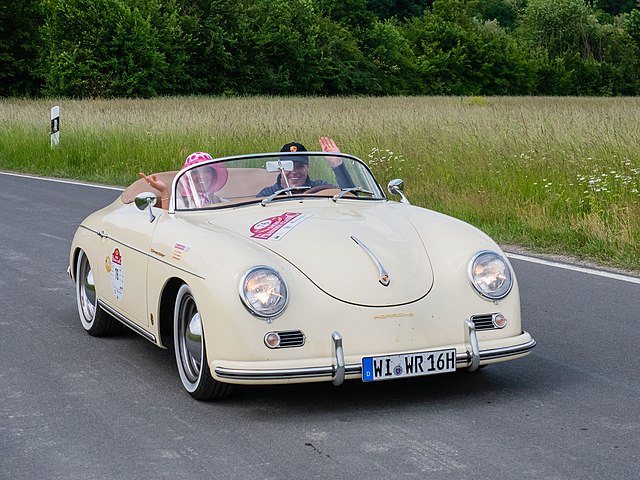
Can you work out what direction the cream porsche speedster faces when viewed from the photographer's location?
facing the viewer and to the right of the viewer

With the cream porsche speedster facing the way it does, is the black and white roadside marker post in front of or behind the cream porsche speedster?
behind
